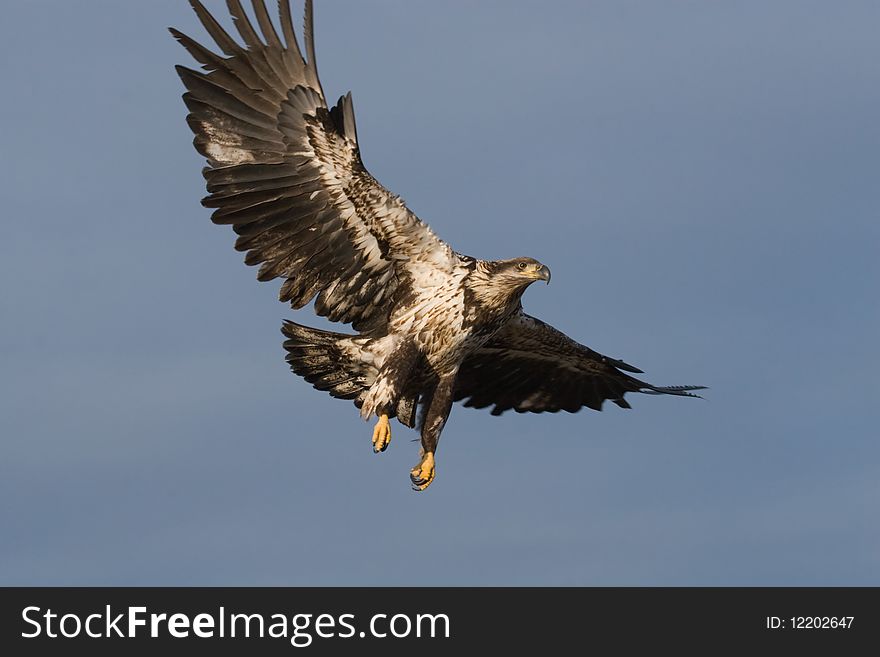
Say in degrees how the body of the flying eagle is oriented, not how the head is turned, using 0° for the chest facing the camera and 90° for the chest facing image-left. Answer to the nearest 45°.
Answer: approximately 315°
